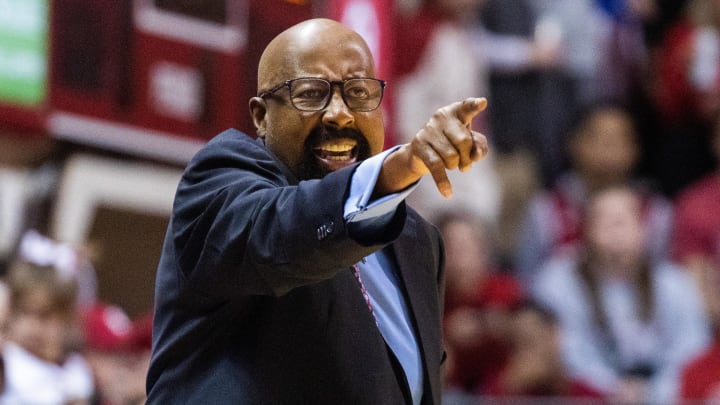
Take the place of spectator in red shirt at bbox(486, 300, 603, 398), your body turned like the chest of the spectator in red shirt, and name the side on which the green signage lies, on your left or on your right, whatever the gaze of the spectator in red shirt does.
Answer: on your right

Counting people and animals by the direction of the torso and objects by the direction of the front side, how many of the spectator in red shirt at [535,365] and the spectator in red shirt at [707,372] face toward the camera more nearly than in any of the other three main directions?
2

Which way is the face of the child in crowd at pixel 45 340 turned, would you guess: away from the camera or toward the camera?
toward the camera

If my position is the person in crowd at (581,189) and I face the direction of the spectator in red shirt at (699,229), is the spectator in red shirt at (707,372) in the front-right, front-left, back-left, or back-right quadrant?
front-right

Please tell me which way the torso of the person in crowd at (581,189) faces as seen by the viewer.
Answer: toward the camera

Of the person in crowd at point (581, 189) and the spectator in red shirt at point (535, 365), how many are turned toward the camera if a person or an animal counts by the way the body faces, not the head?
2

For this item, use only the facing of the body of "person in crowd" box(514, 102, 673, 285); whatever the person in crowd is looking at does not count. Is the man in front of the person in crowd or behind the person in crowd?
in front

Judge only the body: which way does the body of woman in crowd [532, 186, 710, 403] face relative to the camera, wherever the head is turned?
toward the camera

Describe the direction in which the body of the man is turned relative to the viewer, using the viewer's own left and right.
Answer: facing the viewer and to the right of the viewer

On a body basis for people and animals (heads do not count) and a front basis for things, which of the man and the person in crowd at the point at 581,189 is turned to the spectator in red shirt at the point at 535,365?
the person in crowd

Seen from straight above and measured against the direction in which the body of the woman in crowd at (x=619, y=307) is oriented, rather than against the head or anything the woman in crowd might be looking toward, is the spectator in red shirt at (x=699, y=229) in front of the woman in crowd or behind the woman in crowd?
behind

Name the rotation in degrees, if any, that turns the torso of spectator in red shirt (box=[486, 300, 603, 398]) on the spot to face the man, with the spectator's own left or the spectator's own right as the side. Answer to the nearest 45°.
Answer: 0° — they already face them
